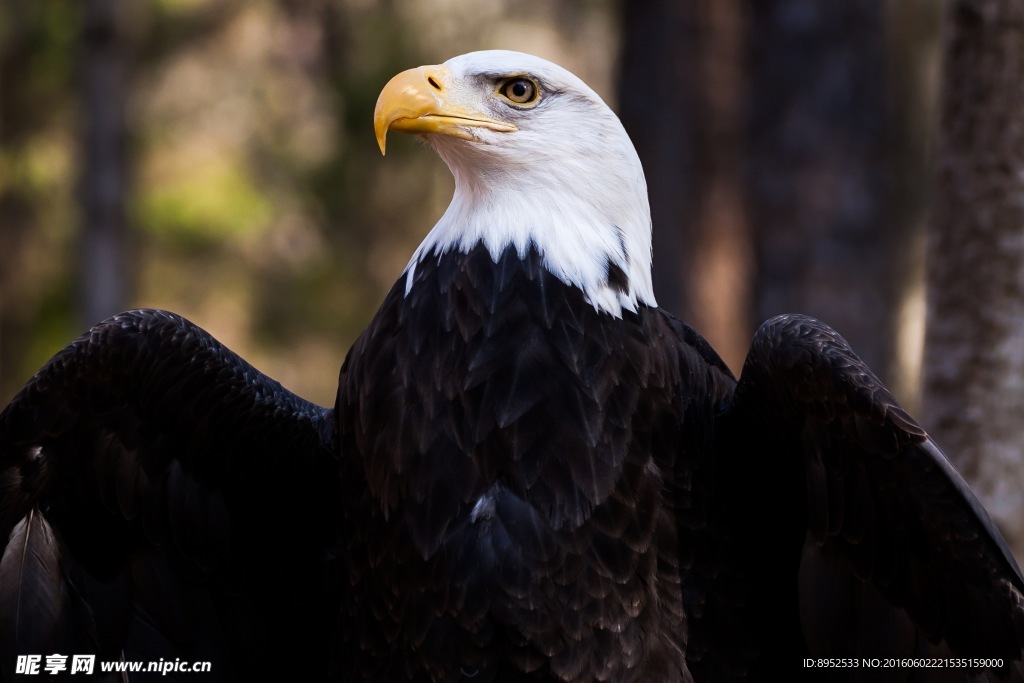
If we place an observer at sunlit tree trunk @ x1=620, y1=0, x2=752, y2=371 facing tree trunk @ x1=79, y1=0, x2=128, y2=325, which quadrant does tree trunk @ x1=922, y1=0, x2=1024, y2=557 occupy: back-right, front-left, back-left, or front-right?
back-left

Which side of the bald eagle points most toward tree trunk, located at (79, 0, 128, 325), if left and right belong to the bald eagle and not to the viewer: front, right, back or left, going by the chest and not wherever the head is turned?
back

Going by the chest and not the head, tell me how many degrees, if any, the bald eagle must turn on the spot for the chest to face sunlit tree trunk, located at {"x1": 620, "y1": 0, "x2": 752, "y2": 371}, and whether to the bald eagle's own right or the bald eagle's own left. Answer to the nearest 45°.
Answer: approximately 180°

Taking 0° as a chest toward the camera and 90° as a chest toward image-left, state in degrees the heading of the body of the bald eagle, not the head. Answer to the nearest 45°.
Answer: approximately 0°

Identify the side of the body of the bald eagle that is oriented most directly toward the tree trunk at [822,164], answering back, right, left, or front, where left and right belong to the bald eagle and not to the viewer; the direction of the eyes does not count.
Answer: back

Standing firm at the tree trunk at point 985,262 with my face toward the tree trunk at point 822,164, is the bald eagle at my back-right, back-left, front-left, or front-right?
back-left

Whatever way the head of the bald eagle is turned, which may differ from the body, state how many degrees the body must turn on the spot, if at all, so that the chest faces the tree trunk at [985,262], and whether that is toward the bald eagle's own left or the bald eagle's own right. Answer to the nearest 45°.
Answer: approximately 135° to the bald eagle's own left
